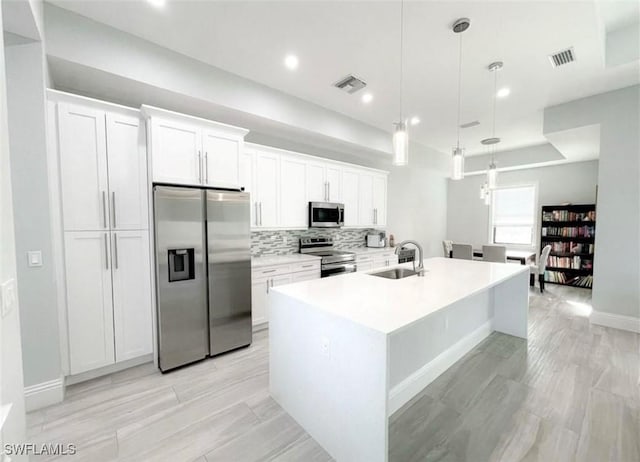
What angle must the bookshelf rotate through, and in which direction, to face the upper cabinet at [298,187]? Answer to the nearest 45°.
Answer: approximately 45° to its right

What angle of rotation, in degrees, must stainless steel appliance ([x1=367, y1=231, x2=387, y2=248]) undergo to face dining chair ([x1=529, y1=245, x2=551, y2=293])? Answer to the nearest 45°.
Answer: approximately 45° to its left

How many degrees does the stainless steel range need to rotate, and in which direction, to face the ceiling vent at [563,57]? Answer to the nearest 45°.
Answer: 0° — it already faces it

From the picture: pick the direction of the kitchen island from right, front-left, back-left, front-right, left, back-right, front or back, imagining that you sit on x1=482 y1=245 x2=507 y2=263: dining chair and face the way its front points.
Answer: back

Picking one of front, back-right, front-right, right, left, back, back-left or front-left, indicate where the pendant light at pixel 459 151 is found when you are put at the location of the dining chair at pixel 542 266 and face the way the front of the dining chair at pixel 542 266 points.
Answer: left

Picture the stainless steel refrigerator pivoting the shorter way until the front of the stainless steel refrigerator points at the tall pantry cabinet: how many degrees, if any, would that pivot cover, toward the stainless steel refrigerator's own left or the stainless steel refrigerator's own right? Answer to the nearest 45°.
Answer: approximately 135° to the stainless steel refrigerator's own right

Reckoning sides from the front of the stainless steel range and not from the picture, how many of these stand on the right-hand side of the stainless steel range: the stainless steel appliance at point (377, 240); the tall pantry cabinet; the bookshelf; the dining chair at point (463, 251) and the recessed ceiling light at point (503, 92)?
1

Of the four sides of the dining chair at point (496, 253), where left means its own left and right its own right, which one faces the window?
front

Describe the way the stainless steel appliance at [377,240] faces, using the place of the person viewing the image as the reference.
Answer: facing the viewer and to the right of the viewer

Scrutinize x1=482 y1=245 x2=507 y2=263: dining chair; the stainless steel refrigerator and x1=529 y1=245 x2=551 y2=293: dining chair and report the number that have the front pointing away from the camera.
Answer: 1

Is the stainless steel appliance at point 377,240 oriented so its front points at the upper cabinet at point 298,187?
no

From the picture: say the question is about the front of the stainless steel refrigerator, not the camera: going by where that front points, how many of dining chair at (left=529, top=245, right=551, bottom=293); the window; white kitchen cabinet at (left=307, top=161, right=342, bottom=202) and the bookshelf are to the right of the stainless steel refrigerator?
0

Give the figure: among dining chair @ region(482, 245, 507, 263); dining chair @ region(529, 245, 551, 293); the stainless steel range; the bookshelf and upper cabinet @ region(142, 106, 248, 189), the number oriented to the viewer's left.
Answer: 1

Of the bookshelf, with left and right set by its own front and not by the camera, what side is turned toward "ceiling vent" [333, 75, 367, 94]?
front

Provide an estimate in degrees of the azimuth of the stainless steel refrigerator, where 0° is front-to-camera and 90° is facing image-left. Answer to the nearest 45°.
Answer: approximately 315°

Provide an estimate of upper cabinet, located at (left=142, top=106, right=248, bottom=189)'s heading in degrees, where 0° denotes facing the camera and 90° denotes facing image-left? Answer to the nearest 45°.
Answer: approximately 315°

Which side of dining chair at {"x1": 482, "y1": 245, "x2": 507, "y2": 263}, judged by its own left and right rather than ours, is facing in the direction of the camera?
back

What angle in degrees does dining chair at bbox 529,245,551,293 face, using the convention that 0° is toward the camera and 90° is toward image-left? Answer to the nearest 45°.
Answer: approximately 90°

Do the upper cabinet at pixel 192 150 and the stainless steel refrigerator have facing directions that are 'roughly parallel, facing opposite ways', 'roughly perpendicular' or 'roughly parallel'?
roughly parallel

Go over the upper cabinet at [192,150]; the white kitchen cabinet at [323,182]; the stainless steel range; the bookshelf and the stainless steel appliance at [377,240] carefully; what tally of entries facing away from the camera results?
0
